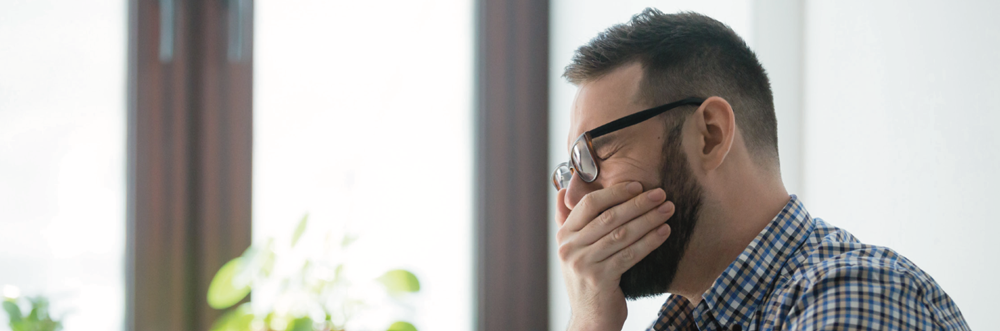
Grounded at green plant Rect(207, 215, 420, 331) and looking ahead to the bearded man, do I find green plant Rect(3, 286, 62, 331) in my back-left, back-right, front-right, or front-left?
back-right

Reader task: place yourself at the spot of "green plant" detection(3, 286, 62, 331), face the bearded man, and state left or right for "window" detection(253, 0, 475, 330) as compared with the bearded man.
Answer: left

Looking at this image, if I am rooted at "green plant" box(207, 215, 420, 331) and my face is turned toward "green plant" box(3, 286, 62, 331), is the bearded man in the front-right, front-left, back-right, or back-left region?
back-left

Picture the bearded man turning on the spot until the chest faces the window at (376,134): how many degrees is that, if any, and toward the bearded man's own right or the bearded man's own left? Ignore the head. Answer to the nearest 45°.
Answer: approximately 45° to the bearded man's own right

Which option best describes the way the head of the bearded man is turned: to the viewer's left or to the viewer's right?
to the viewer's left

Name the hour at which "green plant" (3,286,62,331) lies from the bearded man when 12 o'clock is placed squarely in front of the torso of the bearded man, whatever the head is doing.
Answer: The green plant is roughly at 12 o'clock from the bearded man.

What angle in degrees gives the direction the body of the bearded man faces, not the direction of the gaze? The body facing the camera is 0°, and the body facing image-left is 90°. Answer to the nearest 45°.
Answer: approximately 90°

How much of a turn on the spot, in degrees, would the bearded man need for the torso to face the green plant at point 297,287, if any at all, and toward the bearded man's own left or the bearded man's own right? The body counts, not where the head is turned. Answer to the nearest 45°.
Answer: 0° — they already face it
